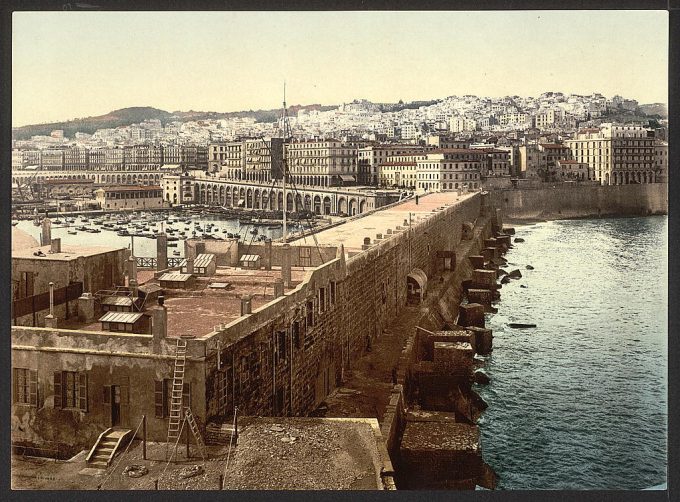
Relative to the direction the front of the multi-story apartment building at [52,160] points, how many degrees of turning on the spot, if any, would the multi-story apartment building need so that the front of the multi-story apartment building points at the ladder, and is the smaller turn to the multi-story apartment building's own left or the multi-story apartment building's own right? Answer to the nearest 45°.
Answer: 0° — it already faces it

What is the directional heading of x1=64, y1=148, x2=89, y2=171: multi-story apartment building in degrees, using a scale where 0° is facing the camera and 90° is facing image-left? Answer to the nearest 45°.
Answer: approximately 0°

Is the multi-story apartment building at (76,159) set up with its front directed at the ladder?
yes

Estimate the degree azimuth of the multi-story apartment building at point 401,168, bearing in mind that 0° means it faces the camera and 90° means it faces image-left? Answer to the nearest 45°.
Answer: approximately 0°

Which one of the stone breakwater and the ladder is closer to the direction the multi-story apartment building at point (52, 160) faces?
the ladder
